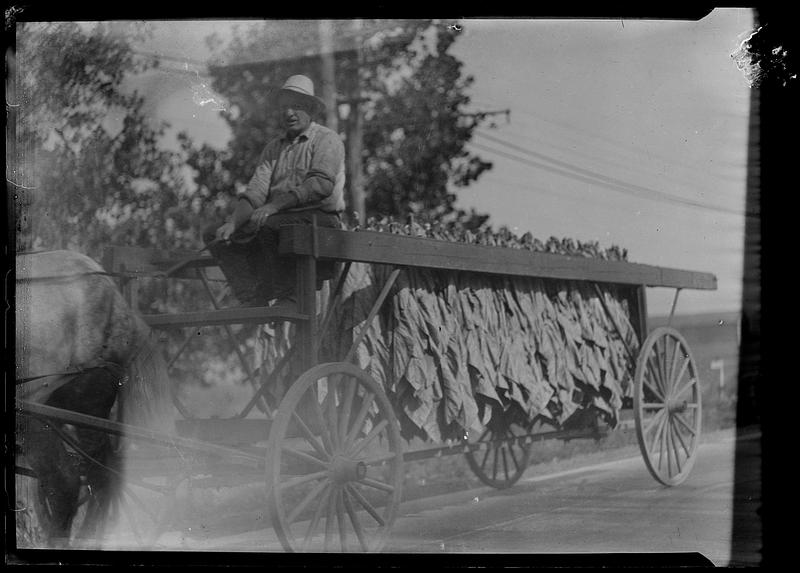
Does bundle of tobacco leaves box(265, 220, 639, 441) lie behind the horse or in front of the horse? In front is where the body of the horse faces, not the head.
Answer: behind

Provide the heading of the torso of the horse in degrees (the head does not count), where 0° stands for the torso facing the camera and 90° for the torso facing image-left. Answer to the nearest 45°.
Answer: approximately 90°

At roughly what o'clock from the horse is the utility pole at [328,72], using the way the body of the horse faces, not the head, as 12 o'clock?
The utility pole is roughly at 4 o'clock from the horse.

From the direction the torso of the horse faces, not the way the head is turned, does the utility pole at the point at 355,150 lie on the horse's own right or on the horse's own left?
on the horse's own right

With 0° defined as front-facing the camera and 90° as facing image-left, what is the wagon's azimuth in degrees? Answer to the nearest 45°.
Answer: approximately 45°

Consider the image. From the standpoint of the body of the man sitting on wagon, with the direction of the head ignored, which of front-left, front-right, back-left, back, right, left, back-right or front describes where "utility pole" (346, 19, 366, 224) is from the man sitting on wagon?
back-right

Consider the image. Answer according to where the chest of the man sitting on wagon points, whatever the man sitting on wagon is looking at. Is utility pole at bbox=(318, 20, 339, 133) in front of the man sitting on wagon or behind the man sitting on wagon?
behind

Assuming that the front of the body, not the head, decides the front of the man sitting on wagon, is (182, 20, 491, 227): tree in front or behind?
behind
